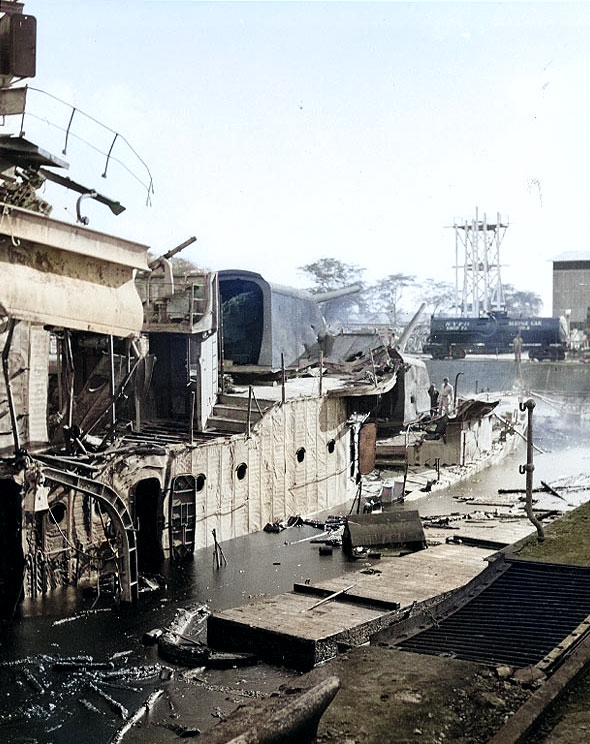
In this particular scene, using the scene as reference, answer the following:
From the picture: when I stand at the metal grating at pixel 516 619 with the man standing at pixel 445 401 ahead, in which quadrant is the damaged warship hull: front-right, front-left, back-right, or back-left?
front-left

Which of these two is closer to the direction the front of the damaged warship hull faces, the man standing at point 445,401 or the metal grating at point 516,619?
the man standing

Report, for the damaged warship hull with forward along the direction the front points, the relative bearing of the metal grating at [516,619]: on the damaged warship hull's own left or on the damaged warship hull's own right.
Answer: on the damaged warship hull's own right

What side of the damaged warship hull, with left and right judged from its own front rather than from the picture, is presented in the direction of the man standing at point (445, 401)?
front

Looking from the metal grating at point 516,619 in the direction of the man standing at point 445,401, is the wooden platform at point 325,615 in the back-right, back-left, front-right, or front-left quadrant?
front-left

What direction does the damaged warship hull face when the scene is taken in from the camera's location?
facing away from the viewer and to the right of the viewer
